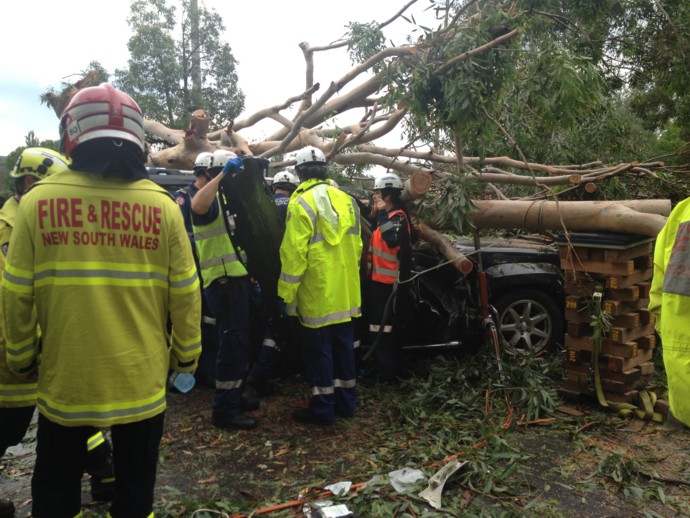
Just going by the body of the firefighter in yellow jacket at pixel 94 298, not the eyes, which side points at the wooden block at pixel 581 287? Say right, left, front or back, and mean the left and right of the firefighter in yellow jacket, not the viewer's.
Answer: right

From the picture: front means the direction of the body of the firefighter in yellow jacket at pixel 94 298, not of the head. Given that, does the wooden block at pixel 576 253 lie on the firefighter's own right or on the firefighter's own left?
on the firefighter's own right

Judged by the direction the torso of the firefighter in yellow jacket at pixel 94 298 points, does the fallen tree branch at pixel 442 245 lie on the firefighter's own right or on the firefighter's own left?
on the firefighter's own right

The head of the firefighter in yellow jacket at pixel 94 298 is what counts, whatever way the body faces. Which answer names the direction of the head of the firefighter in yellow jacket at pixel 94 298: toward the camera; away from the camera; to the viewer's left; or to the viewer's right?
away from the camera

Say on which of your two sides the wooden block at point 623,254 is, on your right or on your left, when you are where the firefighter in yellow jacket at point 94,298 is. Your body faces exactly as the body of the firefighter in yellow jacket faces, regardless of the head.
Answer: on your right

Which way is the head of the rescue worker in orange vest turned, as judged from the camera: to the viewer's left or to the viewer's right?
to the viewer's left

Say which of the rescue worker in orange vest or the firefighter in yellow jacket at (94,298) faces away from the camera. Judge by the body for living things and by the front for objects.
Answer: the firefighter in yellow jacket

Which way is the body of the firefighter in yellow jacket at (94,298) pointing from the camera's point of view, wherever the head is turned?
away from the camera

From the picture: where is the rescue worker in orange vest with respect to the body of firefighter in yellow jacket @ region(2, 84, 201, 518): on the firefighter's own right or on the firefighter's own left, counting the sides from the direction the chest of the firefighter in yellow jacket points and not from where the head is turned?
on the firefighter's own right

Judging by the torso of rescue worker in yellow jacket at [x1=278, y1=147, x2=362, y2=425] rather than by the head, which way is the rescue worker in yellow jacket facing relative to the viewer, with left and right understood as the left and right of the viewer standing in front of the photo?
facing away from the viewer and to the left of the viewer

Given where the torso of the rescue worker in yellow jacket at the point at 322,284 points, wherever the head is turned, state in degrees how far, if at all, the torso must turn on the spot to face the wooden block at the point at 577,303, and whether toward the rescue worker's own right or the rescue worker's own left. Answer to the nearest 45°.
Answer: approximately 135° to the rescue worker's own right

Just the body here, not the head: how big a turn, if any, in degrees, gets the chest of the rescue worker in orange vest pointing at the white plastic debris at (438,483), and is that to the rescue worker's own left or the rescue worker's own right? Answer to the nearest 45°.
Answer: approximately 90° to the rescue worker's own left

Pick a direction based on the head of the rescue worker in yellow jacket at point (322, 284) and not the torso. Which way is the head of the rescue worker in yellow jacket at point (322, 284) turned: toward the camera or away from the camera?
away from the camera

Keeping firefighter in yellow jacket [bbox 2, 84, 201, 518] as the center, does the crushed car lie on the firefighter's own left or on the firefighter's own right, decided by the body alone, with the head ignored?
on the firefighter's own right
